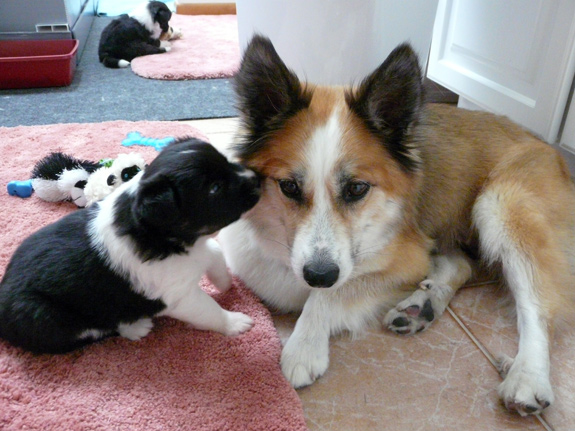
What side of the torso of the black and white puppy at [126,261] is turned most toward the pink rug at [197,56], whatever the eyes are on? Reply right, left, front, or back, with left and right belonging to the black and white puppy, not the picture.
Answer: left

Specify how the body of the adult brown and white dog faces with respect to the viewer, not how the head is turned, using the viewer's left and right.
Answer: facing the viewer and to the left of the viewer

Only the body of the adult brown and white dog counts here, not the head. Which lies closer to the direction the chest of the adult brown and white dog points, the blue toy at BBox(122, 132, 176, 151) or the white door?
the blue toy

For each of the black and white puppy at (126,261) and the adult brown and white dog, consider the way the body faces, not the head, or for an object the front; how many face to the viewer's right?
1

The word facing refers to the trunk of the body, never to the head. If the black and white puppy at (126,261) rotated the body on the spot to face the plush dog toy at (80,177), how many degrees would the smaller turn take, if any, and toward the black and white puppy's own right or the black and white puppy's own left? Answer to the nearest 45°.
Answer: approximately 90° to the black and white puppy's own left

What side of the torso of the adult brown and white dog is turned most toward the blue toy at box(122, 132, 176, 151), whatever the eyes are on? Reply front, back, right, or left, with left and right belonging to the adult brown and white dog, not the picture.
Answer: right

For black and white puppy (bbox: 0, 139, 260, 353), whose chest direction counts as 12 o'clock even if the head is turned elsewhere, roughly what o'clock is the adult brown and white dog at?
The adult brown and white dog is roughly at 12 o'clock from the black and white puppy.

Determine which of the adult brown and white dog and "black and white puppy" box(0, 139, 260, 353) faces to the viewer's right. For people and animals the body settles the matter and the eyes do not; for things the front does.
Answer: the black and white puppy

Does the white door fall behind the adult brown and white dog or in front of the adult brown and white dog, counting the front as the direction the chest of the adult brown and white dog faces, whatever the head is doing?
behind

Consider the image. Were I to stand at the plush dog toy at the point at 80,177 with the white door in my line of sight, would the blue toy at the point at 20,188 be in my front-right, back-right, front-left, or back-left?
back-left

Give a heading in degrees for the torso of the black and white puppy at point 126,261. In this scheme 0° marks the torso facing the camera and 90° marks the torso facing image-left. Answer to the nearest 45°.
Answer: approximately 270°

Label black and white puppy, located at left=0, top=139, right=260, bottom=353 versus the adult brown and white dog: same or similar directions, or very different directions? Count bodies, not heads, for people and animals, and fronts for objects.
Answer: very different directions

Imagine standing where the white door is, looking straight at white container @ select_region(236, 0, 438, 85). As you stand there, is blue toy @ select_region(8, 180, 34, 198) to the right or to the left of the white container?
left

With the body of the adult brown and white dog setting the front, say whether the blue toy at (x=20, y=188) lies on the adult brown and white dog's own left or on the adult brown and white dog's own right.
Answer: on the adult brown and white dog's own right

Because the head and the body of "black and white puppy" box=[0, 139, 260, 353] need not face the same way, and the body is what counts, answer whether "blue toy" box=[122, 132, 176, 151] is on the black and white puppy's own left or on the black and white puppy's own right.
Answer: on the black and white puppy's own left
